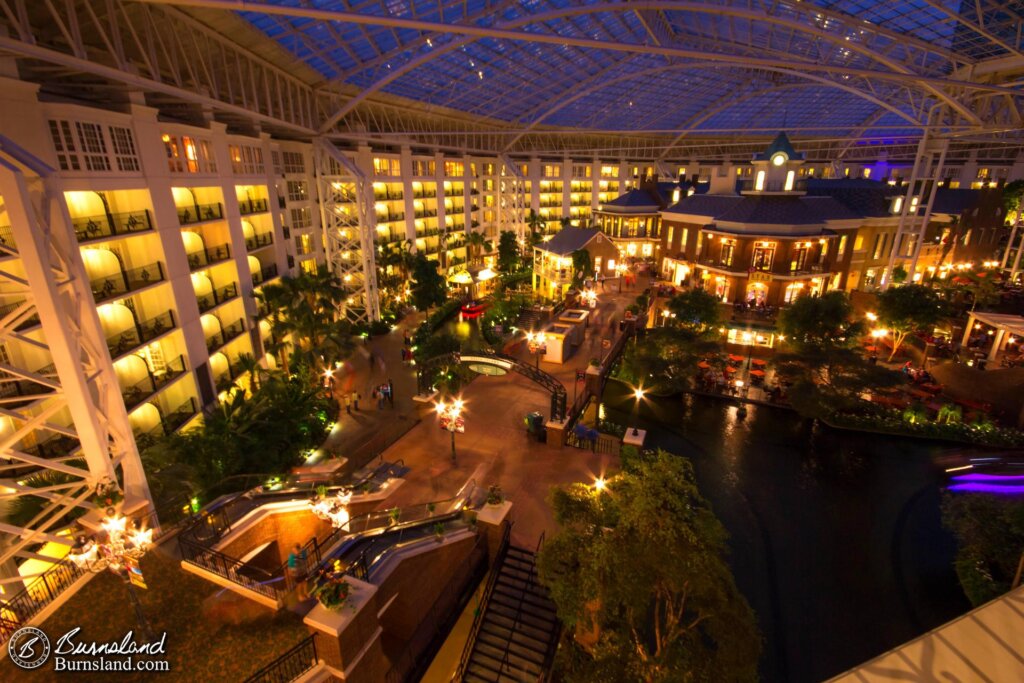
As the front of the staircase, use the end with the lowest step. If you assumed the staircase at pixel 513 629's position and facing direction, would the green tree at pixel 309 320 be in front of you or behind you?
behind

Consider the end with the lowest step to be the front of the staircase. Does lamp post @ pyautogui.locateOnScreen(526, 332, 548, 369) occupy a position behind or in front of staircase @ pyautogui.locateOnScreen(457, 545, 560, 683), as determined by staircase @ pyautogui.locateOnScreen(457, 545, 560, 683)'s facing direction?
behind

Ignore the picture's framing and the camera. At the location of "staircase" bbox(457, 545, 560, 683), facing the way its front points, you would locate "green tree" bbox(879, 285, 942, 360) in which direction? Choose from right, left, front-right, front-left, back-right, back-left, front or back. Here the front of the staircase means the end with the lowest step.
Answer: back-left

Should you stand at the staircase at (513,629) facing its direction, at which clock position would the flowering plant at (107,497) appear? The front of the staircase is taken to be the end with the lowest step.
The flowering plant is roughly at 3 o'clock from the staircase.

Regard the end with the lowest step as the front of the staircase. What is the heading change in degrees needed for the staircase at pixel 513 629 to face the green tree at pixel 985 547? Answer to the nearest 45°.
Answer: approximately 90° to its left

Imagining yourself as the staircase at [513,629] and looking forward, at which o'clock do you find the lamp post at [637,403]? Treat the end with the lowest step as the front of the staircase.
The lamp post is roughly at 7 o'clock from the staircase.

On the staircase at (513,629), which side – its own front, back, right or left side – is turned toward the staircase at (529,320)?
back

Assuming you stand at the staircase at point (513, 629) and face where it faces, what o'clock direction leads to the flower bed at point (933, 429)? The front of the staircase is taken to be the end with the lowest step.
The flower bed is roughly at 8 o'clock from the staircase.
